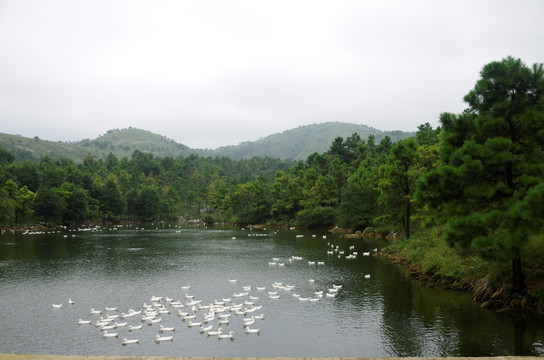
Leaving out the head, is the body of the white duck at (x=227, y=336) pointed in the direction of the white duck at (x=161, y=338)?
no

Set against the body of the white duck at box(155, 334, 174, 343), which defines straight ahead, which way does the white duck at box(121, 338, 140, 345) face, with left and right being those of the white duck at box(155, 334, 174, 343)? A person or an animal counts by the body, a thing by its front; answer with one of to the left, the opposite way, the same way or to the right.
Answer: the same way

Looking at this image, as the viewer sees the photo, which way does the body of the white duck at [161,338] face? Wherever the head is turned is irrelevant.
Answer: to the viewer's left

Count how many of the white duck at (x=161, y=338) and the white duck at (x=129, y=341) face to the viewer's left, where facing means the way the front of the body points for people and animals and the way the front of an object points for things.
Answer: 2

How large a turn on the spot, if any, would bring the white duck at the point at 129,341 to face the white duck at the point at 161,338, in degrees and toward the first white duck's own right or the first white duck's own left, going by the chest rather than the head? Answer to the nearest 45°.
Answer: approximately 180°

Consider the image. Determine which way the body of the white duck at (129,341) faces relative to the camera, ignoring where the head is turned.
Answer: to the viewer's left

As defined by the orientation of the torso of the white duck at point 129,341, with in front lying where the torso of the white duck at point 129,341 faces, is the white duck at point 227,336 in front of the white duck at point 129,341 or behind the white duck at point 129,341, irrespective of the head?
behind

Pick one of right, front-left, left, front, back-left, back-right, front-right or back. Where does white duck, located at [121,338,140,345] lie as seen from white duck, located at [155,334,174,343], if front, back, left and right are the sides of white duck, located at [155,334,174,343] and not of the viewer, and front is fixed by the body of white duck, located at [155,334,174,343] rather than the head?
front

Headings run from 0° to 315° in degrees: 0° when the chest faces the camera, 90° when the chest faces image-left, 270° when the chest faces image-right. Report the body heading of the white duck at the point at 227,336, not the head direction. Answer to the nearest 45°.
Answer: approximately 270°

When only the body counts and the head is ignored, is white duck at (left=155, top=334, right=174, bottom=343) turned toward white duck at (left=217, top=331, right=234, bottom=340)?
no
